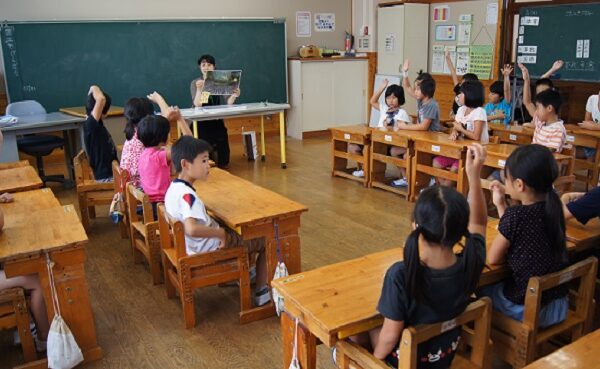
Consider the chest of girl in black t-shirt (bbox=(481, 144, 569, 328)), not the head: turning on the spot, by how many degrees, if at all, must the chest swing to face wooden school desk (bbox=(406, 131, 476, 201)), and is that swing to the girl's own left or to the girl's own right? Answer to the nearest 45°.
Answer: approximately 45° to the girl's own right

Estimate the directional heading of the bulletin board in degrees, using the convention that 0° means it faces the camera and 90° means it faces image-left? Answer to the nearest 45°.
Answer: approximately 45°

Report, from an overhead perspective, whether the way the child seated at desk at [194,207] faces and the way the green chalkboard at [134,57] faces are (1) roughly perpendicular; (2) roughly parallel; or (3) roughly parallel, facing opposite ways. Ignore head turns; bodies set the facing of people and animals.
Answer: roughly perpendicular

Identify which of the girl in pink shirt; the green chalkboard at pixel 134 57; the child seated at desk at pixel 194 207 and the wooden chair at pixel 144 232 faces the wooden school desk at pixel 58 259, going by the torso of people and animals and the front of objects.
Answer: the green chalkboard

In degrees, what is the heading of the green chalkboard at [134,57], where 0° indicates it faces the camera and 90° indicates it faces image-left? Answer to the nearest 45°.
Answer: approximately 0°

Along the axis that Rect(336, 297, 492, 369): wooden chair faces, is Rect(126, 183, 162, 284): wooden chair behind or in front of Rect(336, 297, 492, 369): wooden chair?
in front

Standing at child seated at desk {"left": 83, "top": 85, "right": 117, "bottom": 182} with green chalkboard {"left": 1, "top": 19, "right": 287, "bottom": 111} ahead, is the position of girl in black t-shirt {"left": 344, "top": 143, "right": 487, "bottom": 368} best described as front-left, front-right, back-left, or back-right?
back-right

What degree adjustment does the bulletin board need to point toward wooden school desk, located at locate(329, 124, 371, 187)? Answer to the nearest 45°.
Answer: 0° — it already faces it

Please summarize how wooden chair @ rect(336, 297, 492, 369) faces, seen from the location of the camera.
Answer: facing away from the viewer and to the left of the viewer

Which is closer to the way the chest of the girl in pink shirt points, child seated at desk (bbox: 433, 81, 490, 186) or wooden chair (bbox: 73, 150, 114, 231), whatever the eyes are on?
the child seated at desk
